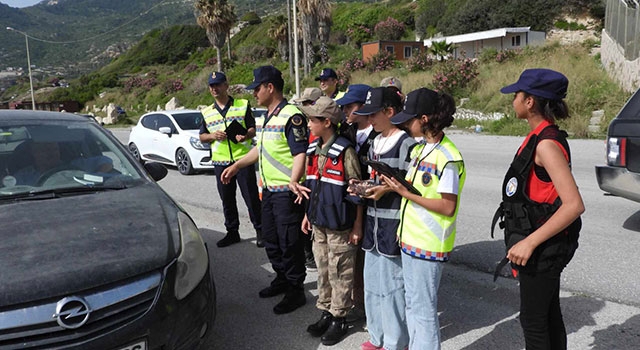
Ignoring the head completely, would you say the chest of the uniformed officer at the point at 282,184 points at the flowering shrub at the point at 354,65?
no

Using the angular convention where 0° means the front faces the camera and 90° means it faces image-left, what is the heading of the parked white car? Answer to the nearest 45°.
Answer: approximately 315°

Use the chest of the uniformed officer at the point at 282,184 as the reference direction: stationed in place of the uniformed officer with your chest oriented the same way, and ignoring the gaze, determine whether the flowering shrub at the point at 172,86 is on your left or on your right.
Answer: on your right

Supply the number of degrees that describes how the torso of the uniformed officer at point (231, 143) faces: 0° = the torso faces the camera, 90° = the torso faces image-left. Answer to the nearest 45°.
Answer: approximately 0°

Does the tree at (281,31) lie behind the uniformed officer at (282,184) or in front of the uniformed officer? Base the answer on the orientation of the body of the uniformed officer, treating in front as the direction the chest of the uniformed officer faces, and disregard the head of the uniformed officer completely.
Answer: behind

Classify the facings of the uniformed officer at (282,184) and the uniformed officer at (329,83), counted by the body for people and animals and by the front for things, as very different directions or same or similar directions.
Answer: same or similar directions

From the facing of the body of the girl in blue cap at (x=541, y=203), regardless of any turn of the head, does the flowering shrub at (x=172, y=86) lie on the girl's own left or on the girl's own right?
on the girl's own right

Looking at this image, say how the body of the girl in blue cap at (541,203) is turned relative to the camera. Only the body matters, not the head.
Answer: to the viewer's left

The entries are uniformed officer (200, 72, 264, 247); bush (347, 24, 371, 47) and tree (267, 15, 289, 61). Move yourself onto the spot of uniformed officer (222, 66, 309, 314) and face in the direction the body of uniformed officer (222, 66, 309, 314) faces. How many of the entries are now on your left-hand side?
0

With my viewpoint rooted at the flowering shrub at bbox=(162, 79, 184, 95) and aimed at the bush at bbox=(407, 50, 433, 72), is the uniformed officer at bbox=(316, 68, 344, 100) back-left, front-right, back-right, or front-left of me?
front-right

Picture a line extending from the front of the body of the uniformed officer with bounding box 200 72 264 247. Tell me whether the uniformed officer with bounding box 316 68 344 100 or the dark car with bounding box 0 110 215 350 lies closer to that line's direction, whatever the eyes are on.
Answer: the dark car

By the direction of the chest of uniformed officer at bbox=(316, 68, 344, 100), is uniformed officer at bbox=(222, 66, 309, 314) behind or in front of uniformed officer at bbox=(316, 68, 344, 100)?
in front

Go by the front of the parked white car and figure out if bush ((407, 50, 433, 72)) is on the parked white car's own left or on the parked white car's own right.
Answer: on the parked white car's own left

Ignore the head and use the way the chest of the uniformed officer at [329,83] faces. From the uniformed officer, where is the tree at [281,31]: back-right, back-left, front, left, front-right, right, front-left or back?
back-right

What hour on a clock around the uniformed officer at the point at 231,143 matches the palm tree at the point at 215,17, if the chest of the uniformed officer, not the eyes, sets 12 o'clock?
The palm tree is roughly at 6 o'clock from the uniformed officer.
